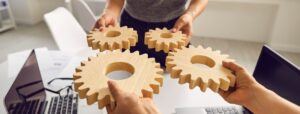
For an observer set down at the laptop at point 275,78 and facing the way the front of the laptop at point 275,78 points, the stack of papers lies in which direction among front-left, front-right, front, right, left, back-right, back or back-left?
front-right

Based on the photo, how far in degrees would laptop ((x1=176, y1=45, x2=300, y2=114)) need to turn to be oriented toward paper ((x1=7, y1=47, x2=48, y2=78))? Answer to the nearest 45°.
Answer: approximately 45° to its right

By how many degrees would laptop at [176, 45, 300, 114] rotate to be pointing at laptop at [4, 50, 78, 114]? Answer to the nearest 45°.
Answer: approximately 45° to its right

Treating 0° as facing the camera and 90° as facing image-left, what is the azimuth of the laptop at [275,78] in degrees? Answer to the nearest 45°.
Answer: approximately 45°
